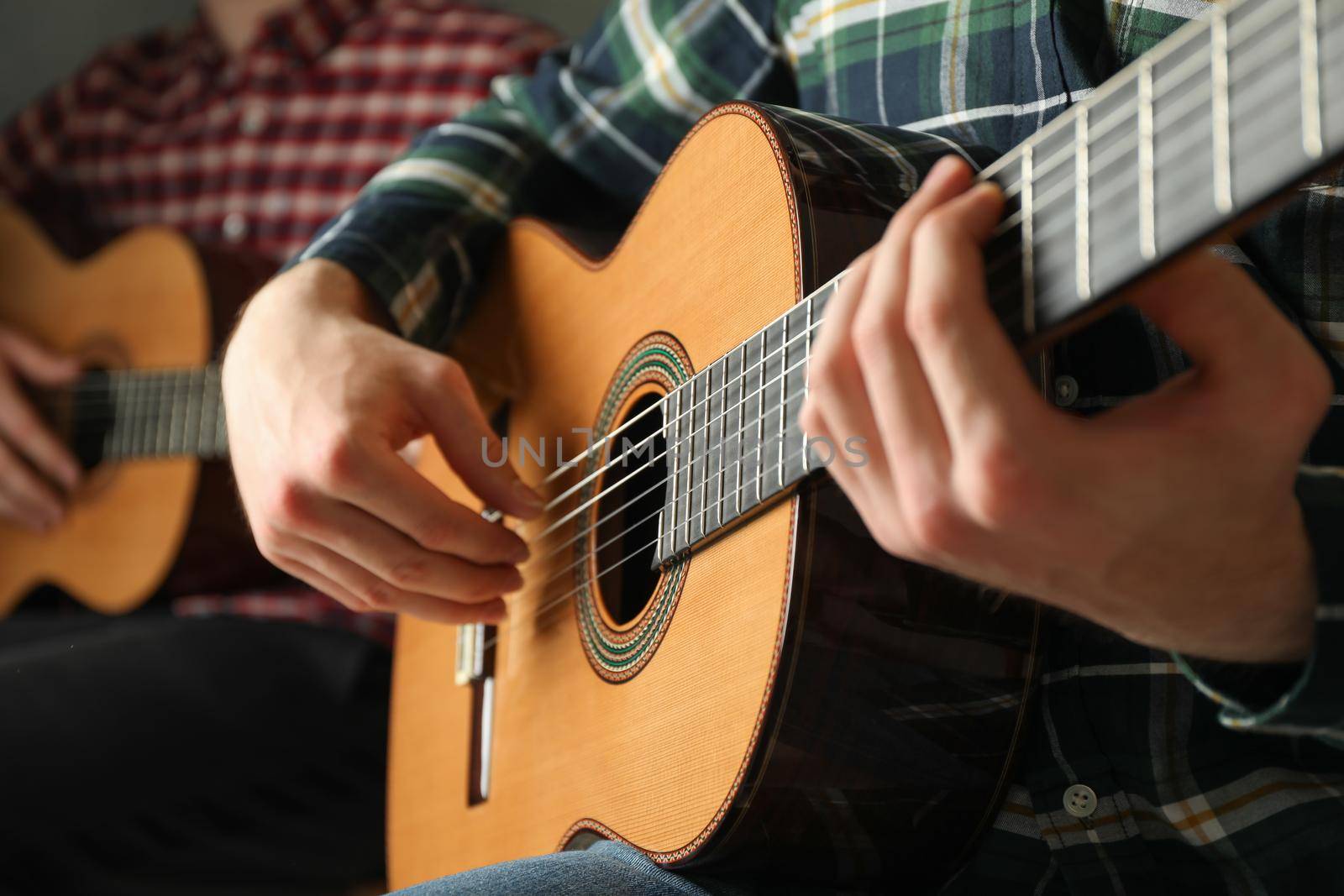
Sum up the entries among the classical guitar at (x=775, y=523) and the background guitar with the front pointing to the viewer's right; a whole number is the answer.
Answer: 0

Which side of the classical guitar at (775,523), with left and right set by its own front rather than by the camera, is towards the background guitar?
right

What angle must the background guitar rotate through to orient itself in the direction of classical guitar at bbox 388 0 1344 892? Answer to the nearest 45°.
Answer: approximately 45° to its left

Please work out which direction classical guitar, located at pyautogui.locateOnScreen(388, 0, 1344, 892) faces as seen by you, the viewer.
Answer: facing the viewer and to the left of the viewer
